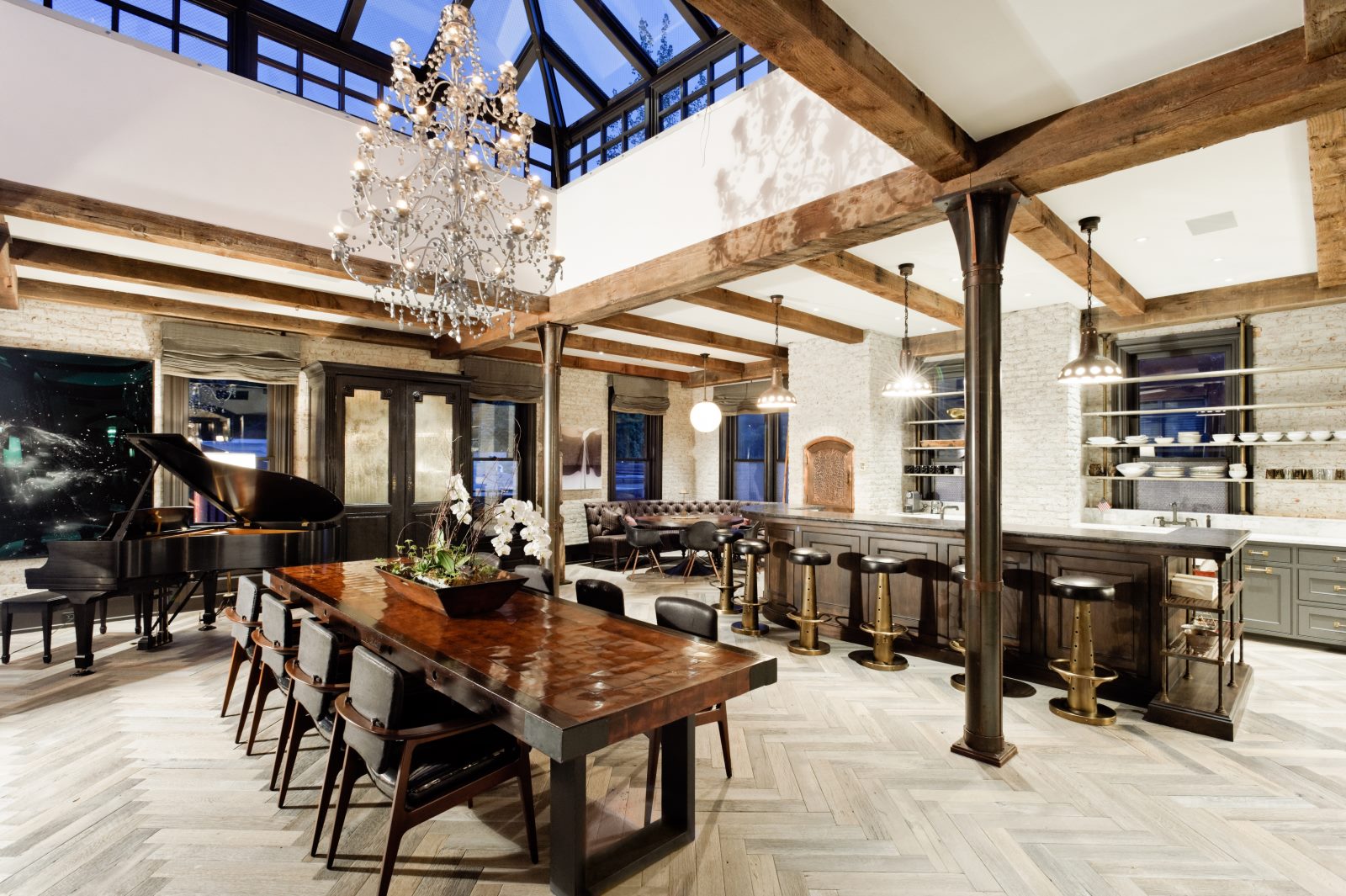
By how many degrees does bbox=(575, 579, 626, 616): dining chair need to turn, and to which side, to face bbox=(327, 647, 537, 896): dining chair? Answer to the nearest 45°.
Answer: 0° — it already faces it

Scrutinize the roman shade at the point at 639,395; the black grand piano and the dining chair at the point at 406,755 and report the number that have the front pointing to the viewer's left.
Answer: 1

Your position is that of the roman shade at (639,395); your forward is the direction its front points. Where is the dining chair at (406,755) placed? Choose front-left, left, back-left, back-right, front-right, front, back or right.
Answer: front

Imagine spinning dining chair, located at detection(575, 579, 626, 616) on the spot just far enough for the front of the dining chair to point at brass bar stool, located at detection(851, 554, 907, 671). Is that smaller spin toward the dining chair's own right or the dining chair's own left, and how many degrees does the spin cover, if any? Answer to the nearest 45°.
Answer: approximately 180°

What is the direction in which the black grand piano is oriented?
to the viewer's left

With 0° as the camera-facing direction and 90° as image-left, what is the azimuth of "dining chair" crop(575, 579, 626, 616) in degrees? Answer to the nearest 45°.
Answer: approximately 45°

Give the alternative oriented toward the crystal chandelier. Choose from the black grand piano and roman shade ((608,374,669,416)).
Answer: the roman shade

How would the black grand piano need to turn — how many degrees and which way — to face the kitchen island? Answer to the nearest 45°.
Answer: approximately 135° to its left

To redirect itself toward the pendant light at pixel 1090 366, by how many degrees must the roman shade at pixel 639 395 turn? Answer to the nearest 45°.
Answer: approximately 45° to its left

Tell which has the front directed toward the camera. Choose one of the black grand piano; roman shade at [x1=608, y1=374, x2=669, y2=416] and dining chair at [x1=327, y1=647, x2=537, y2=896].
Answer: the roman shade

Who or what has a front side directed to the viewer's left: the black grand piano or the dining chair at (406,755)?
the black grand piano

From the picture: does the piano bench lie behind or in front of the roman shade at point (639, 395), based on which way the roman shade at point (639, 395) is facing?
in front

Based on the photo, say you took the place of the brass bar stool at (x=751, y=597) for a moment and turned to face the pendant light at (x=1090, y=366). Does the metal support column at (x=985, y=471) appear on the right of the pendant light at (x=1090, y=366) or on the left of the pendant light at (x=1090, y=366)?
right

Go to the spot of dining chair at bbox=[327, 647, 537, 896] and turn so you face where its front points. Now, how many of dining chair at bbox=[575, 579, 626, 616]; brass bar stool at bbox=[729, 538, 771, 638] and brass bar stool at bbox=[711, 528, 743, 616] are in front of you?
3

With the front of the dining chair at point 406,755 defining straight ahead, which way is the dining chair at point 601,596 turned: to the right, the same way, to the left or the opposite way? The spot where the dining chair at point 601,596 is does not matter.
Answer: the opposite way

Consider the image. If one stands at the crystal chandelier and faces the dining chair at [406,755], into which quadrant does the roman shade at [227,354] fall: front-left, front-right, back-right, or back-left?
back-right

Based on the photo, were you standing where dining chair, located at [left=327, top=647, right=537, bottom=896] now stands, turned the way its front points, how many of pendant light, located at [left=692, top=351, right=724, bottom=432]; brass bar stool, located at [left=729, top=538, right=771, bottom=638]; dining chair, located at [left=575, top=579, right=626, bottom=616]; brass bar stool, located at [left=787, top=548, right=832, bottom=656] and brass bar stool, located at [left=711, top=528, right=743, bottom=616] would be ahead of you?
5

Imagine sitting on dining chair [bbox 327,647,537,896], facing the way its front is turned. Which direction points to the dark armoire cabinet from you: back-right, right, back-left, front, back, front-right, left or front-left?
front-left

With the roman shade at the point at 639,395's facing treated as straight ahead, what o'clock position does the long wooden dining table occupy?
The long wooden dining table is roughly at 12 o'clock from the roman shade.

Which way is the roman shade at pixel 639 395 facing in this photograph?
toward the camera
